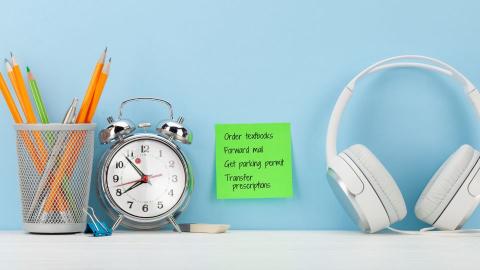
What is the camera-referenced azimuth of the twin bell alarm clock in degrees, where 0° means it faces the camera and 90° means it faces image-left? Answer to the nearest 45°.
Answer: approximately 0°

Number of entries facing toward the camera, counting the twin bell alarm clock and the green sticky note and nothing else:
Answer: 2
